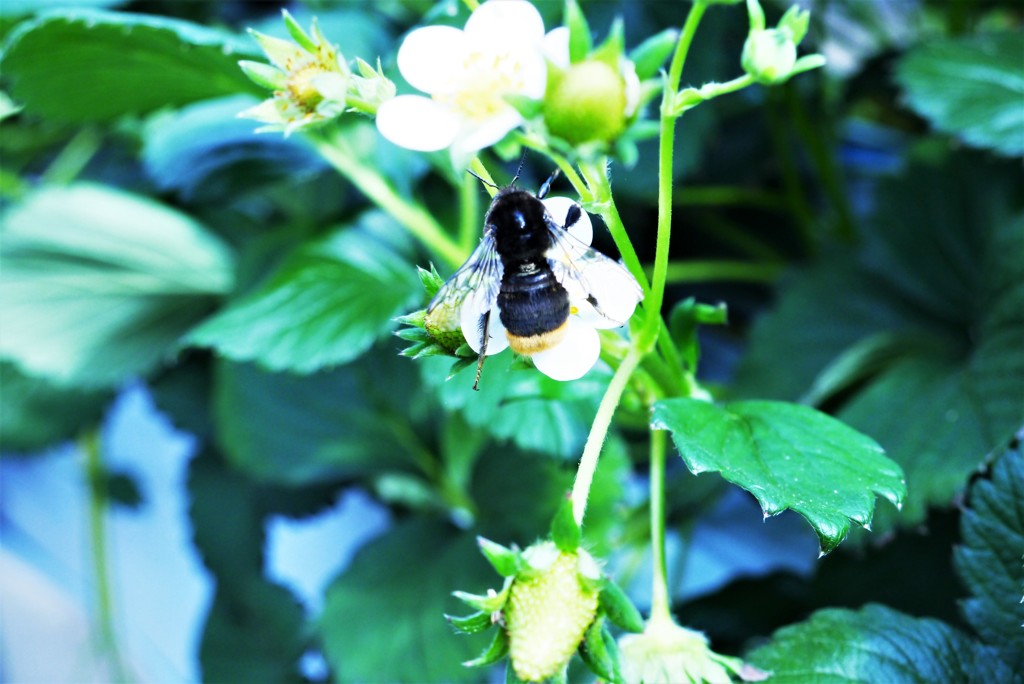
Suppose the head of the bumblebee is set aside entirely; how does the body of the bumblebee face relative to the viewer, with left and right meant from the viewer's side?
facing away from the viewer
